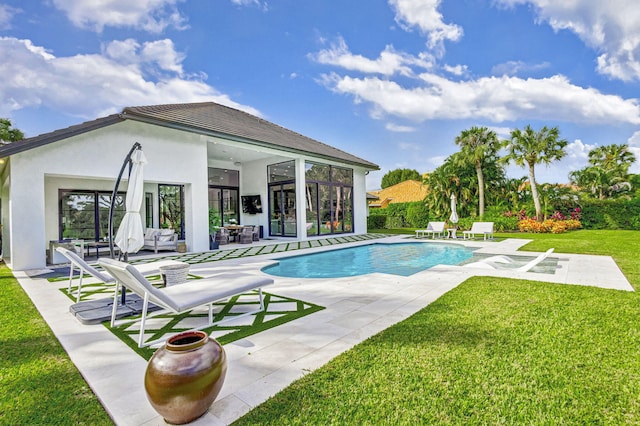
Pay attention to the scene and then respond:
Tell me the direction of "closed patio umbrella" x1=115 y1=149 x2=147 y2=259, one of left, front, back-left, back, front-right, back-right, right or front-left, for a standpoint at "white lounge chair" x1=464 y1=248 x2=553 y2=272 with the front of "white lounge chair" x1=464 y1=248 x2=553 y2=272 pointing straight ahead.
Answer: front-left

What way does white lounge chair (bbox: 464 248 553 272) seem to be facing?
to the viewer's left

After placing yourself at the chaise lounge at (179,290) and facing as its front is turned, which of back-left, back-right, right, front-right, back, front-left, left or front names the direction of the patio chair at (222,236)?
front-left

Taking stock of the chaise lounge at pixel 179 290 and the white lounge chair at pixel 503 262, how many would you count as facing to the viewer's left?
1

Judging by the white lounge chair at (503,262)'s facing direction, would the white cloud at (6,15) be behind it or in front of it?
in front

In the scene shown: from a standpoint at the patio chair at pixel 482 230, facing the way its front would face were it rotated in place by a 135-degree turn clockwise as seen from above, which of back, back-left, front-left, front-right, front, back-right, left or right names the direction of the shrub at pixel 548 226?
front-right

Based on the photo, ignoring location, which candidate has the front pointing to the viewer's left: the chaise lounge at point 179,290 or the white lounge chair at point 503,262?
the white lounge chair

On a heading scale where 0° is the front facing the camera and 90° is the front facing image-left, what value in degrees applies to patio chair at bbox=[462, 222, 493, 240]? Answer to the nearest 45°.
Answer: approximately 45°

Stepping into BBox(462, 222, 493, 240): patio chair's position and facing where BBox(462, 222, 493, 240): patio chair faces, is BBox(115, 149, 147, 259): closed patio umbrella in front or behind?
in front

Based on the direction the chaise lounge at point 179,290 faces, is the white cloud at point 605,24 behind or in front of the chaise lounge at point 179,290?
in front

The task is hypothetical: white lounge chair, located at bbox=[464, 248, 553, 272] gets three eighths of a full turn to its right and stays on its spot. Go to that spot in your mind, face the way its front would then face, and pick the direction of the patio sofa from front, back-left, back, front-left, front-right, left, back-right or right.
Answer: back-left

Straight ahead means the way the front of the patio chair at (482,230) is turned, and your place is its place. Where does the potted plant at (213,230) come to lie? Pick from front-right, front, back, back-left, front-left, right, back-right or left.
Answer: front

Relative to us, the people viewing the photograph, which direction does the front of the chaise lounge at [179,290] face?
facing away from the viewer and to the right of the viewer
